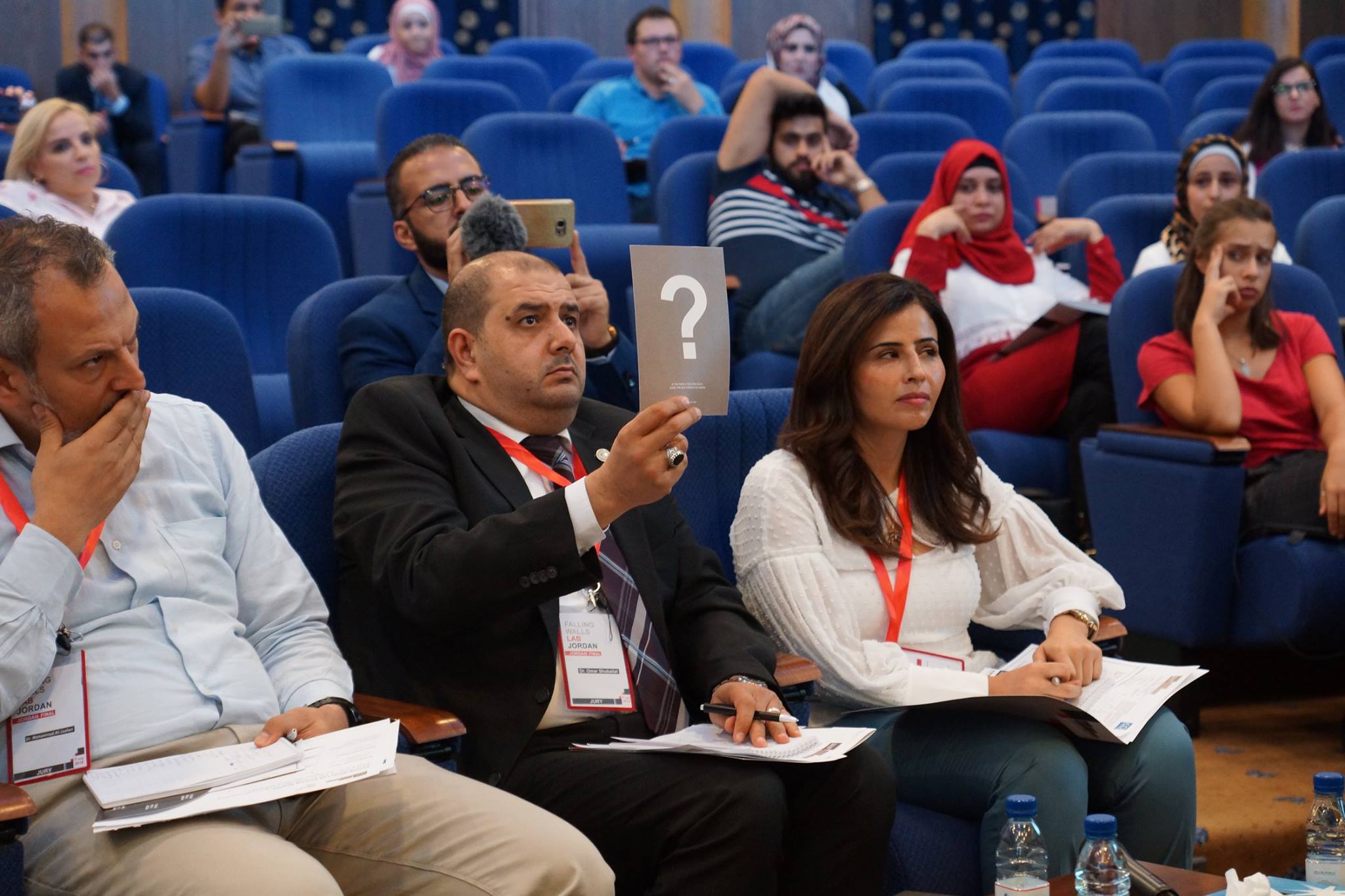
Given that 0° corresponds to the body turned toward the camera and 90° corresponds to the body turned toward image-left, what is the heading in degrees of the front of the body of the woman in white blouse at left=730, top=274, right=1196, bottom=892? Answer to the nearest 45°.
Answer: approximately 315°

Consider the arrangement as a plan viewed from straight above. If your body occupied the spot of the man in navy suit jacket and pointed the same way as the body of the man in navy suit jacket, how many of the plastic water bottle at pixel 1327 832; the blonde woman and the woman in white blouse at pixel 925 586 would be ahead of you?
2

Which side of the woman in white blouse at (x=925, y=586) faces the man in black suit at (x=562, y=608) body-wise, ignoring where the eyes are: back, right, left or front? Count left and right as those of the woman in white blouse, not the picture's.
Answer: right

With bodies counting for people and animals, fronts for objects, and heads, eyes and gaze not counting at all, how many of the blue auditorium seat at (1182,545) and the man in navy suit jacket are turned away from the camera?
0

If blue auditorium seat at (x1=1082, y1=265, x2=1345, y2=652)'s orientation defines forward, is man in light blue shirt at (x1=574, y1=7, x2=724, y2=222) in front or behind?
behind

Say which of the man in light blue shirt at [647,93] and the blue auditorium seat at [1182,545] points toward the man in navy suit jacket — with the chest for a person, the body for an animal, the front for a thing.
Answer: the man in light blue shirt

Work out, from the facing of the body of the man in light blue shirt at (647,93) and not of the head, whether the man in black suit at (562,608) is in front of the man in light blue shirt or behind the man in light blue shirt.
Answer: in front

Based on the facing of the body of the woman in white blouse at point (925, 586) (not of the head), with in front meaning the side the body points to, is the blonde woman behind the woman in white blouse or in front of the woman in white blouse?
behind
